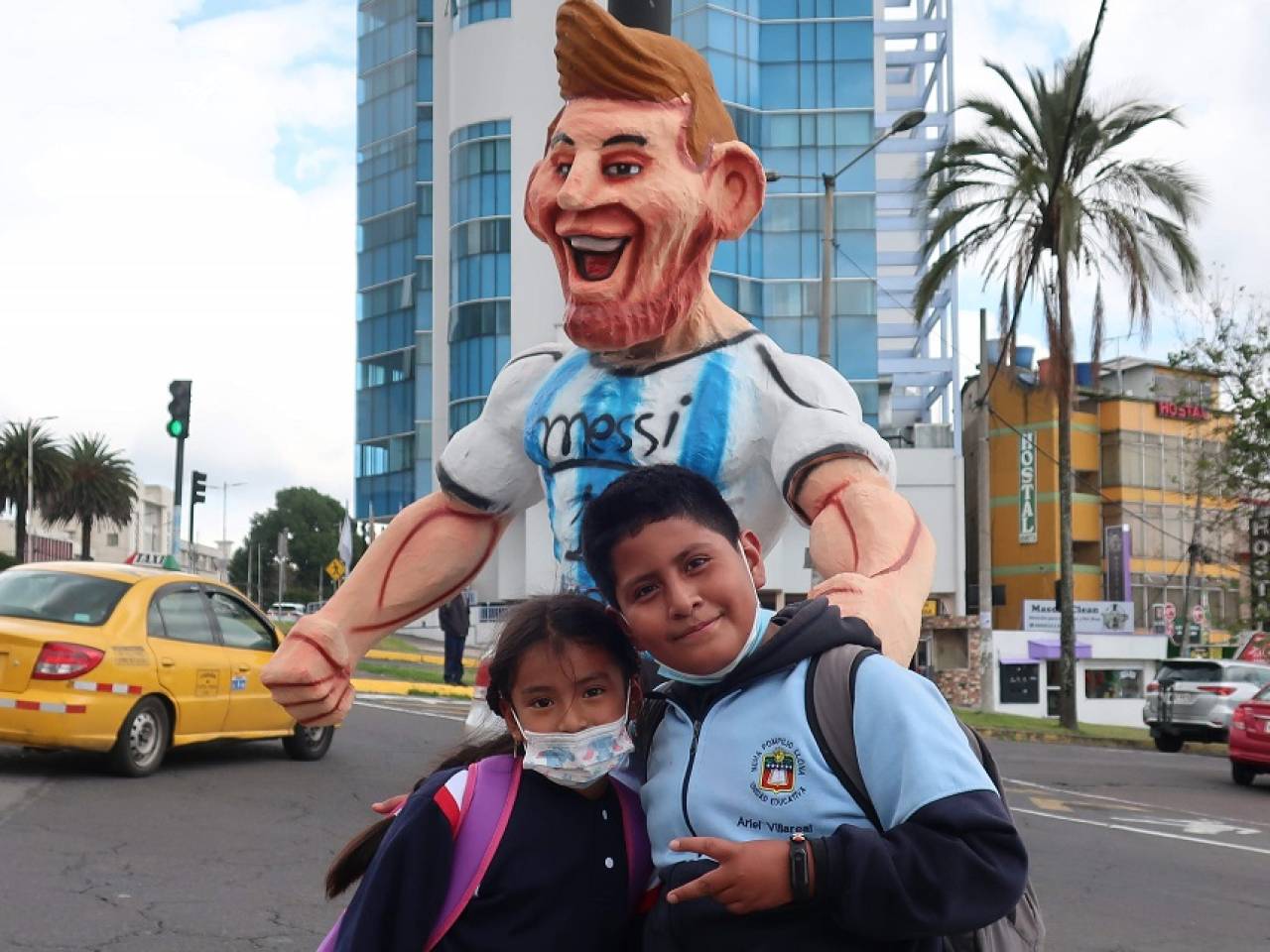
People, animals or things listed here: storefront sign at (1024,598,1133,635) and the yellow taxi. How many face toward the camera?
1

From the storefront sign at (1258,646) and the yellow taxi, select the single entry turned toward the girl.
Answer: the storefront sign

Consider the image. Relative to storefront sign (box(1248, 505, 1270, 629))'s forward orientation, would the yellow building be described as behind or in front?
behind

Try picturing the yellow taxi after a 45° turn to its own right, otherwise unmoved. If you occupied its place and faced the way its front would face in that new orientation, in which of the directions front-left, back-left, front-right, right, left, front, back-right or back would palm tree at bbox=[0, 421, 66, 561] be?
left

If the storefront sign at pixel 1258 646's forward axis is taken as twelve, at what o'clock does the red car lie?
The red car is roughly at 12 o'clock from the storefront sign.

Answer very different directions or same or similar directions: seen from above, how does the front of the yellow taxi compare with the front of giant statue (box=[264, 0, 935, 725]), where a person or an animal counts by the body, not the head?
very different directions

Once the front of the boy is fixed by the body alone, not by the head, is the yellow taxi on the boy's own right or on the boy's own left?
on the boy's own right
